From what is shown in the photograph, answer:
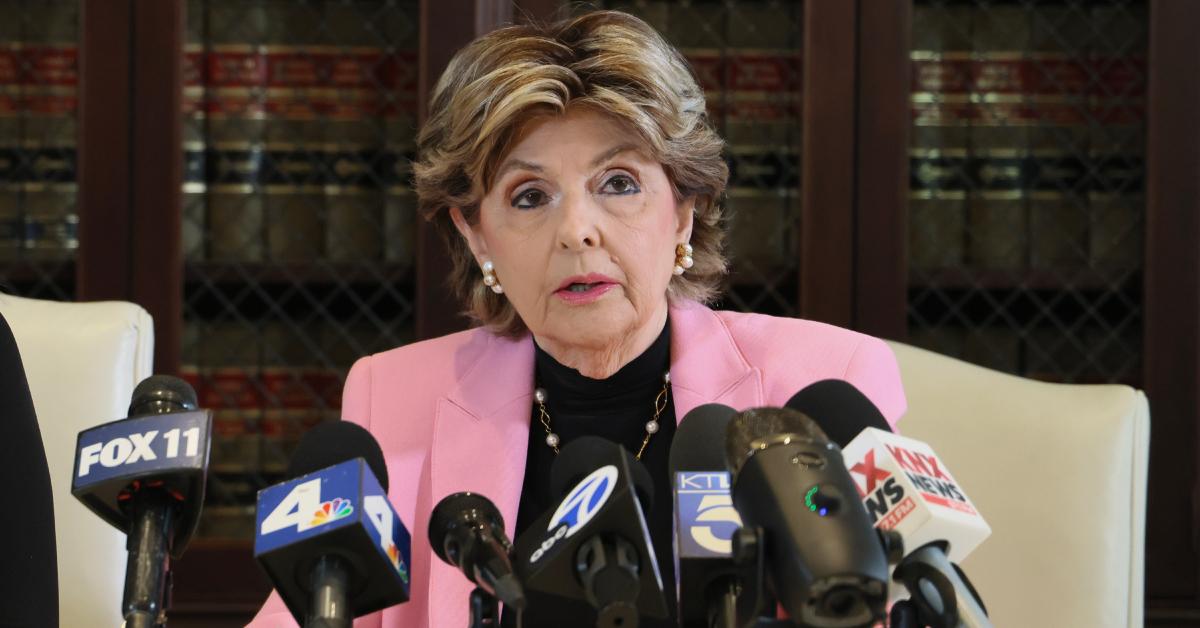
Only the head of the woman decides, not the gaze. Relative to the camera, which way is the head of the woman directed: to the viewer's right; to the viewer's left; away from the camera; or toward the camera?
toward the camera

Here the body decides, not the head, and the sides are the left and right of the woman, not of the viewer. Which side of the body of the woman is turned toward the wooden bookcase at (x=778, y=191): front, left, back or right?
back

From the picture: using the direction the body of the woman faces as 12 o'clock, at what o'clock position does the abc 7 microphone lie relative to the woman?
The abc 7 microphone is roughly at 12 o'clock from the woman.

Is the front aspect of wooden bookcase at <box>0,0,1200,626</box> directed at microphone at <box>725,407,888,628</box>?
yes

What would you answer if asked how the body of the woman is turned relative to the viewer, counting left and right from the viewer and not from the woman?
facing the viewer

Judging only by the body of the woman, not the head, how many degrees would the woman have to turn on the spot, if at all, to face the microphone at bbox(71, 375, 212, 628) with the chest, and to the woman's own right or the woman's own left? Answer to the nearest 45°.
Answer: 0° — they already face it

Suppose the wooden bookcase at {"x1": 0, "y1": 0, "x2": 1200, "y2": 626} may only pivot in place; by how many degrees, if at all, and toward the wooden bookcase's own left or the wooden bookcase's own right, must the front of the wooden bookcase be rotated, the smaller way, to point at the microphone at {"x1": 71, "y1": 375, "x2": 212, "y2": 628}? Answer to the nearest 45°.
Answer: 0° — it already faces it

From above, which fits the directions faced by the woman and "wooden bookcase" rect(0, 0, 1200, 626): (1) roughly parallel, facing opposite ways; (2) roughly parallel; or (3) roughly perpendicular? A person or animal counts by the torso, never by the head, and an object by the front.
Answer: roughly parallel

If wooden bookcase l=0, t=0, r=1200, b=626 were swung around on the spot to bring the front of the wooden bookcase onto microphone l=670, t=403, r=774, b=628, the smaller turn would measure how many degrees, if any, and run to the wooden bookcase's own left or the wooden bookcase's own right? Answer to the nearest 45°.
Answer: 0° — it already faces it

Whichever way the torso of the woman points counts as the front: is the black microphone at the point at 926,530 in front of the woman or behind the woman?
in front

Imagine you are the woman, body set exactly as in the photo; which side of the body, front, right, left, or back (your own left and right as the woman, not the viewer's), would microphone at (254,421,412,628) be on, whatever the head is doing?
front

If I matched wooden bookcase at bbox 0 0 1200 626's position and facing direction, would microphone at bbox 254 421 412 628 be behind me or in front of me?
in front
